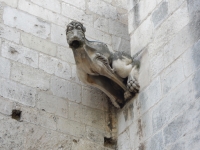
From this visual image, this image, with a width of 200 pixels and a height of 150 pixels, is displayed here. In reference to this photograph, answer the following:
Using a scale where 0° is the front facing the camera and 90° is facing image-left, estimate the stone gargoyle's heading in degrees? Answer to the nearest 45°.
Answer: approximately 45°
